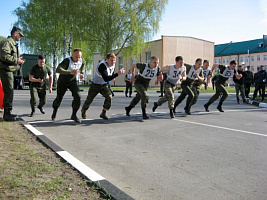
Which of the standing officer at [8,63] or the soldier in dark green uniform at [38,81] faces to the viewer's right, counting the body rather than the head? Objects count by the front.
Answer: the standing officer

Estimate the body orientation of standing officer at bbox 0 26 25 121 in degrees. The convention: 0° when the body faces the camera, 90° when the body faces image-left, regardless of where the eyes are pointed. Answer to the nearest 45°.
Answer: approximately 270°

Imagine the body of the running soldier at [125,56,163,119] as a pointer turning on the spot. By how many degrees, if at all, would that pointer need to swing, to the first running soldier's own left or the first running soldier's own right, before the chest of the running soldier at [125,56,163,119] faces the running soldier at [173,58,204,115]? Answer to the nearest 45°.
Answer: approximately 90° to the first running soldier's own left

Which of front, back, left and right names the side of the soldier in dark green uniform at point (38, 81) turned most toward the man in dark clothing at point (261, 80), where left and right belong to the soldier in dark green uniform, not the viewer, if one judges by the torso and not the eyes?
left

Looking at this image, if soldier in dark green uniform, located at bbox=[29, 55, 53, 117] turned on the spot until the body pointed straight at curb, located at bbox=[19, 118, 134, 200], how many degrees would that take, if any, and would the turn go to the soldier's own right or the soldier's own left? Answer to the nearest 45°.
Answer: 0° — they already face it

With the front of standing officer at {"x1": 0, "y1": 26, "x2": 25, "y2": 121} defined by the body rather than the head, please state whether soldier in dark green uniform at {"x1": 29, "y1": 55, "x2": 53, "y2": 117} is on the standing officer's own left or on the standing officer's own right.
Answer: on the standing officer's own left

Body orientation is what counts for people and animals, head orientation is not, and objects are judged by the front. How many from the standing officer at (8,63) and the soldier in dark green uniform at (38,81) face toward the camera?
1
